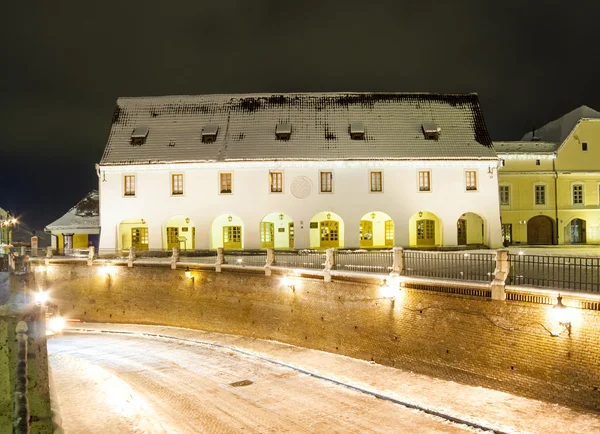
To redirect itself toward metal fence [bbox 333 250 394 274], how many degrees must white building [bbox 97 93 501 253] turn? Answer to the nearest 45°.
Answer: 0° — it already faces it

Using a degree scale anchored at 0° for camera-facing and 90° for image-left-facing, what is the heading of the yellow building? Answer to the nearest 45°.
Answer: approximately 0°

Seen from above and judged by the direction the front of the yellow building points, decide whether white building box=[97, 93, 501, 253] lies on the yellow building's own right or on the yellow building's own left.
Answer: on the yellow building's own right

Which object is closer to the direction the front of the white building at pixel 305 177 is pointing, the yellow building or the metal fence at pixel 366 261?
the metal fence

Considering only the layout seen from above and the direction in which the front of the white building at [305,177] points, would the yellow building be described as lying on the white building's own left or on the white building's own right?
on the white building's own left

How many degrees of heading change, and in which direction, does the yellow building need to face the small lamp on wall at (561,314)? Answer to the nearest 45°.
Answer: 0° — it already faces it

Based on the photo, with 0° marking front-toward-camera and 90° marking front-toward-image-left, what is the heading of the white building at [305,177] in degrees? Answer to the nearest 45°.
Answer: approximately 0°

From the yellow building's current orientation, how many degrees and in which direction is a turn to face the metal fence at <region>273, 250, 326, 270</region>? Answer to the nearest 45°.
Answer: approximately 45° to its right

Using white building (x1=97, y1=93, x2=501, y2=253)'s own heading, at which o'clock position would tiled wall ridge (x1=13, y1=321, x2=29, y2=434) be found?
The tiled wall ridge is roughly at 12 o'clock from the white building.
